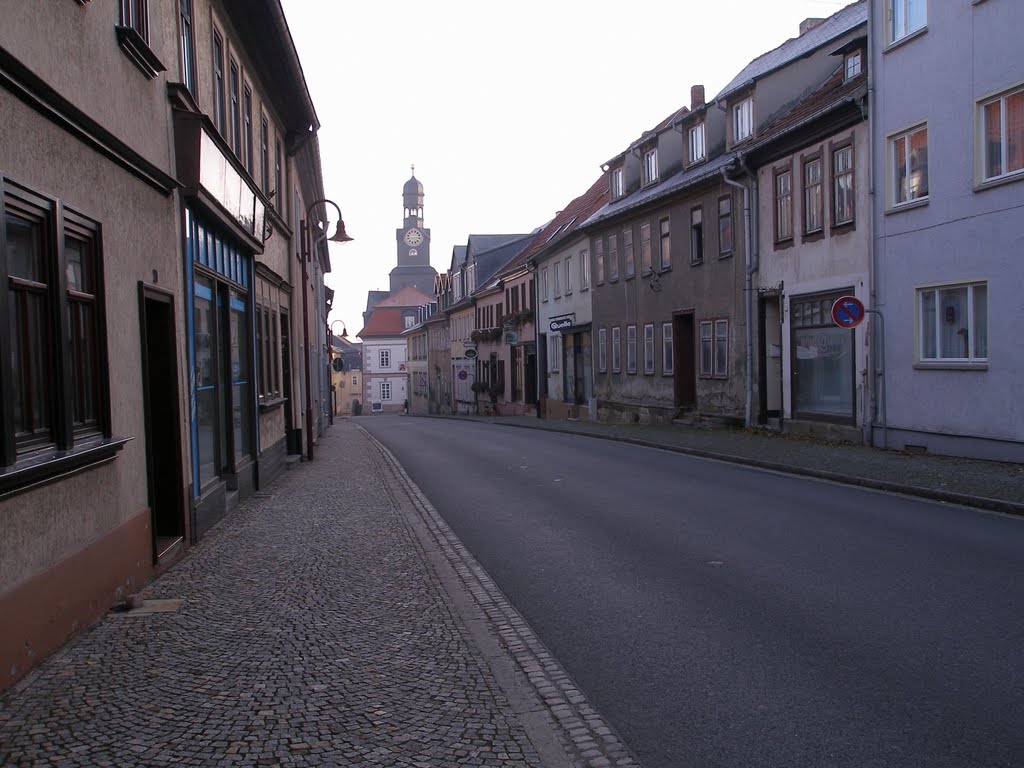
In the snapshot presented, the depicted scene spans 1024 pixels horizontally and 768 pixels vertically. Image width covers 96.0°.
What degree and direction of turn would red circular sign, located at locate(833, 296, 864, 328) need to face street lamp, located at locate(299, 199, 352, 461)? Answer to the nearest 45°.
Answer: approximately 90° to its right

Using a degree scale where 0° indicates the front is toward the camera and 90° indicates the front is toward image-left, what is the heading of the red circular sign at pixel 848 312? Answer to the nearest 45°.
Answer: approximately 0°
